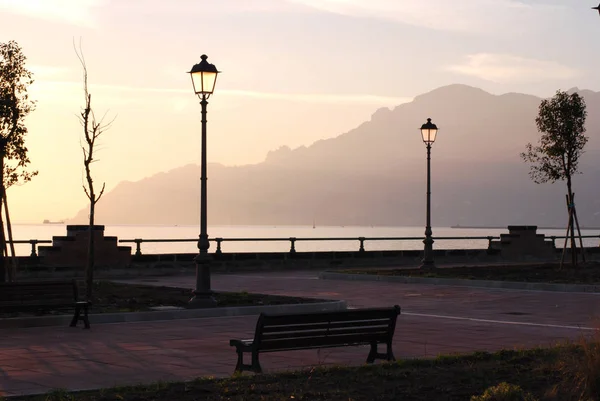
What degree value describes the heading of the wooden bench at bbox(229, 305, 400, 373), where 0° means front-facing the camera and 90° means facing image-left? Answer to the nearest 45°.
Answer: approximately 135°

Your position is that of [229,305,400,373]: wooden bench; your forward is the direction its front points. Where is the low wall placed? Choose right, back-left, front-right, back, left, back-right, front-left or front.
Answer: front-right

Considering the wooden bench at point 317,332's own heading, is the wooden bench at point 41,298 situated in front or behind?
in front
